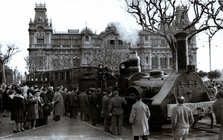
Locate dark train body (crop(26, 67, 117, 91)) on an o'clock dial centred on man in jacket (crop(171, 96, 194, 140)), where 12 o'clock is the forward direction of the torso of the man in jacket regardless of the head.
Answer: The dark train body is roughly at 11 o'clock from the man in jacket.

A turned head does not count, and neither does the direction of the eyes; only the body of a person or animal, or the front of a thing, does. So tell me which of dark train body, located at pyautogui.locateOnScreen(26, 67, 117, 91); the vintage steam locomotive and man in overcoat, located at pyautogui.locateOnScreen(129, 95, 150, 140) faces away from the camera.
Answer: the man in overcoat

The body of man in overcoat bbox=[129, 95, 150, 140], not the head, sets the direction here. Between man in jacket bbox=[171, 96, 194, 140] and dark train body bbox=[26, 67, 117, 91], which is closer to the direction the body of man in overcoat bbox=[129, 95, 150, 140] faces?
the dark train body

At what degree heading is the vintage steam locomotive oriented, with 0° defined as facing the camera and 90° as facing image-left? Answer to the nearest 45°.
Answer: approximately 315°

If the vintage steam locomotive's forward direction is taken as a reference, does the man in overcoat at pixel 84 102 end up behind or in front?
behind

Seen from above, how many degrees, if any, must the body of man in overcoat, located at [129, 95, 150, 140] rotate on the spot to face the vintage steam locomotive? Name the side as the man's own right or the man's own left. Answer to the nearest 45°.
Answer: approximately 45° to the man's own right

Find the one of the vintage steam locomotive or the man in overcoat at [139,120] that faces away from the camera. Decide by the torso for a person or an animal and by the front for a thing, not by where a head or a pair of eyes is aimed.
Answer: the man in overcoat

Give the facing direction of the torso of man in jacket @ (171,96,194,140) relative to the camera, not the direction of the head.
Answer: away from the camera

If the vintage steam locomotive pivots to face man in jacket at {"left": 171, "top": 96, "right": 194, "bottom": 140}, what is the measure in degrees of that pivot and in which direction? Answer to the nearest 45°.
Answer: approximately 45° to its right

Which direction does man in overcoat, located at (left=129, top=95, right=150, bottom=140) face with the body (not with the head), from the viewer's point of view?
away from the camera

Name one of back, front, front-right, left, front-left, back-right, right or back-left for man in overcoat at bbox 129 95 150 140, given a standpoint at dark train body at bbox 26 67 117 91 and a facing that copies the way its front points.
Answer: front-right
